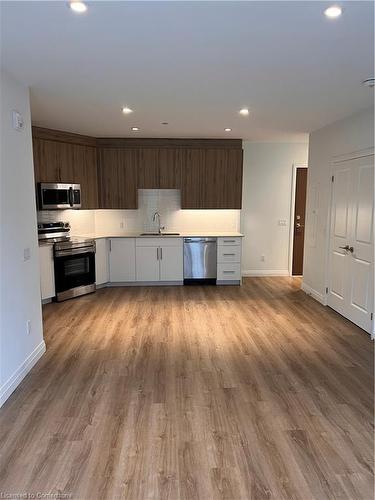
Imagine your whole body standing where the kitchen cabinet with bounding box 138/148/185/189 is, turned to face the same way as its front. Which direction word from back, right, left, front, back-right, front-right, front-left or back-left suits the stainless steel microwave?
front-right

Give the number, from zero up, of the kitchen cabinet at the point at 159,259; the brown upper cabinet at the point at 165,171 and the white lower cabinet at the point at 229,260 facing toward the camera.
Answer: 3

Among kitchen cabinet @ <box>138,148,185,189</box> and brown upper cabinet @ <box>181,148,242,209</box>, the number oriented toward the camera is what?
2

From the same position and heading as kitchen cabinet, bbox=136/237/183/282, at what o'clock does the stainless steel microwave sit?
The stainless steel microwave is roughly at 2 o'clock from the kitchen cabinet.

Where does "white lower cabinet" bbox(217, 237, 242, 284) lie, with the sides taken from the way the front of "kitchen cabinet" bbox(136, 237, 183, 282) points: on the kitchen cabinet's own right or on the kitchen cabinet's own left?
on the kitchen cabinet's own left

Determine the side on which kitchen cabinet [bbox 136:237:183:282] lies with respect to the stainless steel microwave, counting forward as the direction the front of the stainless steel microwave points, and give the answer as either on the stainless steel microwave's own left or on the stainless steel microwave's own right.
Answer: on the stainless steel microwave's own left

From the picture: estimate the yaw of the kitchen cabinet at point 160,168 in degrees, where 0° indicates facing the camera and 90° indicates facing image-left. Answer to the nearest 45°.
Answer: approximately 0°

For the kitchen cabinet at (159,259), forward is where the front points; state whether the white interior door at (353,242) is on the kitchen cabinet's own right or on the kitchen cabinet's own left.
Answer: on the kitchen cabinet's own left

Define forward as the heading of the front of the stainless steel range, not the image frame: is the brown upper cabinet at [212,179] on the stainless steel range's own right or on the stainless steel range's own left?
on the stainless steel range's own left
